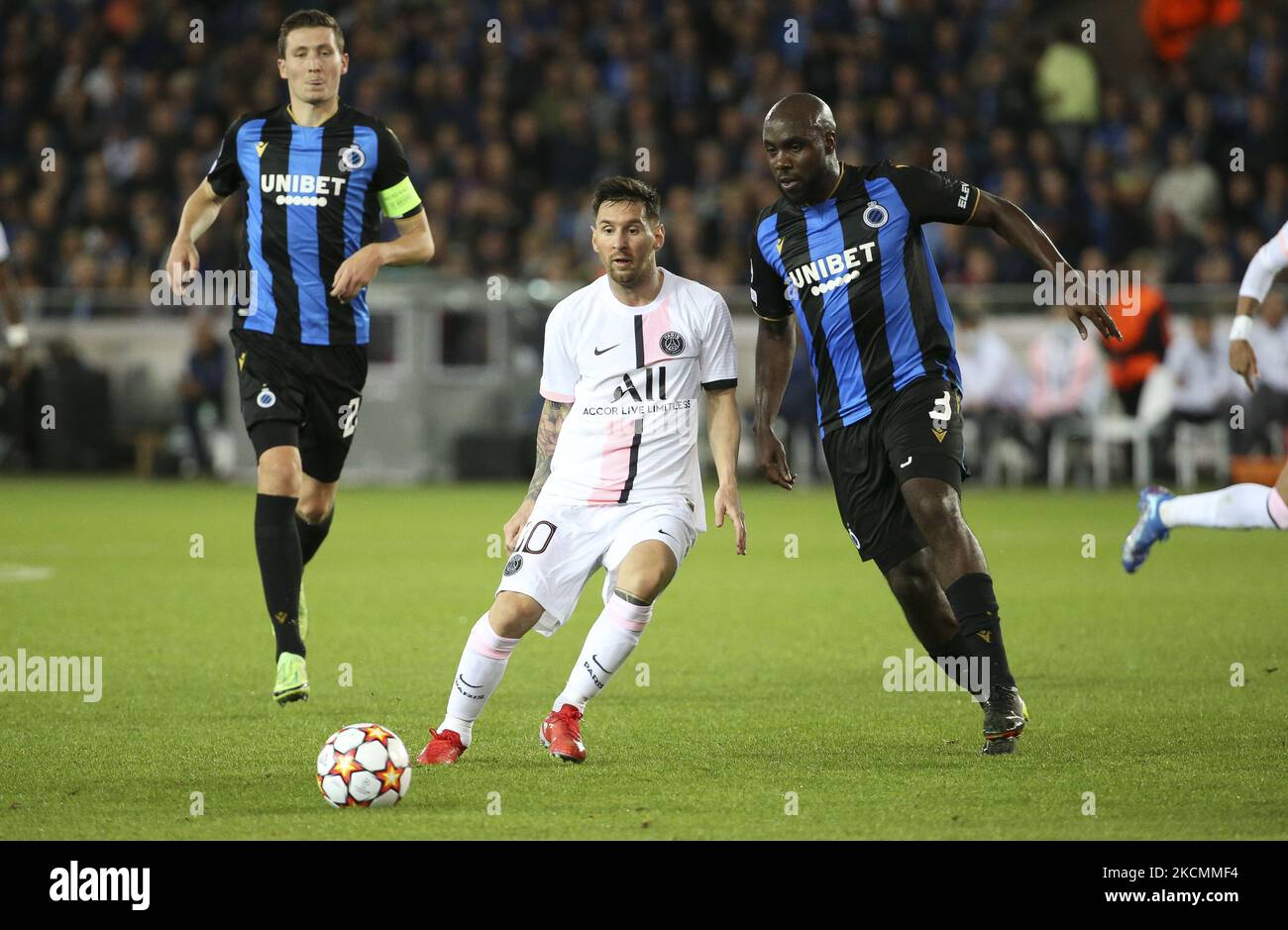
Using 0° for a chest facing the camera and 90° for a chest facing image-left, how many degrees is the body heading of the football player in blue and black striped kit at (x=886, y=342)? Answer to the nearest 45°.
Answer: approximately 45°

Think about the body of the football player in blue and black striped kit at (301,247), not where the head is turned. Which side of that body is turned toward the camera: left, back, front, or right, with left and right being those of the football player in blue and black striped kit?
front

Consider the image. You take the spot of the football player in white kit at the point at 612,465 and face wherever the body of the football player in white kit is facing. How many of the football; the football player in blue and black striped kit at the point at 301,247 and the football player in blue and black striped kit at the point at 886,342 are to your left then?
1

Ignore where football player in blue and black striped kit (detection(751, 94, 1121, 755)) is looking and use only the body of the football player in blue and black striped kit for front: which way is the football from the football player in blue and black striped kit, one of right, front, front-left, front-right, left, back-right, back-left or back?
front

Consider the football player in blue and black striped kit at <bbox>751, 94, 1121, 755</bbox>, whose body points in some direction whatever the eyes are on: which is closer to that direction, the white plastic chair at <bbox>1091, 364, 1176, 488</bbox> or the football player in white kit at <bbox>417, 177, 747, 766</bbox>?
the football player in white kit

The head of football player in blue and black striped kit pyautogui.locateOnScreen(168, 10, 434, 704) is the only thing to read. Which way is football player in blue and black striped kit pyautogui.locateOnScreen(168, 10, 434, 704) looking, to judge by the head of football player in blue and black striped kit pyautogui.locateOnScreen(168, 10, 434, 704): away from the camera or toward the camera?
toward the camera

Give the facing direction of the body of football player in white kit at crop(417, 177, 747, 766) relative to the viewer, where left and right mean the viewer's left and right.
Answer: facing the viewer

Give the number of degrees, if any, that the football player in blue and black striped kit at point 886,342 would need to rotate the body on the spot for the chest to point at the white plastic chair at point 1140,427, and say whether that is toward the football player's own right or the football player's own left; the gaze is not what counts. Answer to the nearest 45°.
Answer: approximately 135° to the football player's own right

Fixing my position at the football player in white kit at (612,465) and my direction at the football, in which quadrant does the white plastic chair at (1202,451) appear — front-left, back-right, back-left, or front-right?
back-right

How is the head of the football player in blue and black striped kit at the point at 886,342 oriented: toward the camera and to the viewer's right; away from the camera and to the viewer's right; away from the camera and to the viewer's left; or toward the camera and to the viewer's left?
toward the camera and to the viewer's left

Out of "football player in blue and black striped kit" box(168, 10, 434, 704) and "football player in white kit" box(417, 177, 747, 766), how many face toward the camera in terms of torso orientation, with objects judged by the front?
2

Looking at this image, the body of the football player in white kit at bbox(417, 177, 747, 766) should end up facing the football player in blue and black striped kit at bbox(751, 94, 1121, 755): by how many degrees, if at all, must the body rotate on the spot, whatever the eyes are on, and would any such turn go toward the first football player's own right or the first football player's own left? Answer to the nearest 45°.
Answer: approximately 90° to the first football player's own left

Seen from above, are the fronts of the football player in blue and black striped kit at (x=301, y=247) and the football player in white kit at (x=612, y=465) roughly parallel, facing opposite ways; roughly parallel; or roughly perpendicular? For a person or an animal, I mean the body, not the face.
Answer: roughly parallel

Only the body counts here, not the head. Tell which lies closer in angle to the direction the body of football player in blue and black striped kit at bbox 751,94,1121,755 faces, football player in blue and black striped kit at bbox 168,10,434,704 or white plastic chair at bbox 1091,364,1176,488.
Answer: the football player in blue and black striped kit

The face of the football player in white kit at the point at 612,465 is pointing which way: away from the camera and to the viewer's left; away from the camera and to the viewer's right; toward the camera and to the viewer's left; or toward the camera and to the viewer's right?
toward the camera and to the viewer's left

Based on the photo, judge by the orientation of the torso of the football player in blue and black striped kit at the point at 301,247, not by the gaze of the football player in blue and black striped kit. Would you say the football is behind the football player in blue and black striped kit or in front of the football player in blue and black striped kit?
in front

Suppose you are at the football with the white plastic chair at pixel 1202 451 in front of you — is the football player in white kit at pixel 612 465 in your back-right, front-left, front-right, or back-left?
front-right

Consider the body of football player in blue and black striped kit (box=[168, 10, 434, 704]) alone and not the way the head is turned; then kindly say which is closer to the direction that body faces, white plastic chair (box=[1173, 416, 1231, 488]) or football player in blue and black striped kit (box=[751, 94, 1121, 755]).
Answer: the football player in blue and black striped kit
